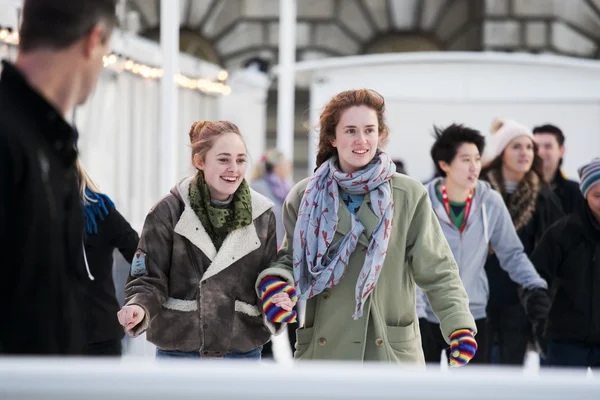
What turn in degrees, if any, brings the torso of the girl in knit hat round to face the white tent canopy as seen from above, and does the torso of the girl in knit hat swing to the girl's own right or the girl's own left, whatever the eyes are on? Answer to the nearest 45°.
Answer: approximately 180°

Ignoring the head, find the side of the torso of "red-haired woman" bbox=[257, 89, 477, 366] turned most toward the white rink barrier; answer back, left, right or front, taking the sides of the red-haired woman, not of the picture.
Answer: front

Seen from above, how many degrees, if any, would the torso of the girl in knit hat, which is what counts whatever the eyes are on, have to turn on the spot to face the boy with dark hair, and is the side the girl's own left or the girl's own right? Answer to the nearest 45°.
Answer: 0° — they already face them

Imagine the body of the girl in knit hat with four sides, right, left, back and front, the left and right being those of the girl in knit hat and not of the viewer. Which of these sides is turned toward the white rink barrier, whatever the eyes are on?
front

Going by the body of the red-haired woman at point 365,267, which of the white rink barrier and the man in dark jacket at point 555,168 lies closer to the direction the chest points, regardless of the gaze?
the white rink barrier

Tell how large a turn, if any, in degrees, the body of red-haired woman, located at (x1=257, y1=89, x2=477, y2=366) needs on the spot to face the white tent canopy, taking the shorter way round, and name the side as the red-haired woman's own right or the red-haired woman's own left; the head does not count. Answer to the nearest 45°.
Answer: approximately 180°

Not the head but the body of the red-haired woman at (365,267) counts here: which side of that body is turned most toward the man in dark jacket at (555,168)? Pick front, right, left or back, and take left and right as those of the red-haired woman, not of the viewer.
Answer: back

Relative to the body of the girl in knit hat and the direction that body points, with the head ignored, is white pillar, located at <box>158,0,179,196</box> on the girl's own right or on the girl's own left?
on the girl's own right

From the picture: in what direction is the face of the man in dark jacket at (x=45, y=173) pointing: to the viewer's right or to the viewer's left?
to the viewer's right

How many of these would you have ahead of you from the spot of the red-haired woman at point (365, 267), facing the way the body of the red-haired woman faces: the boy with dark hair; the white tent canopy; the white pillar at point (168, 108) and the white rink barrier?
1

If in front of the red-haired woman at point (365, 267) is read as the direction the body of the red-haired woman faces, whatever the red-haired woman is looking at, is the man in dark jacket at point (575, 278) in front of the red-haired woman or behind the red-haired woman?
behind
